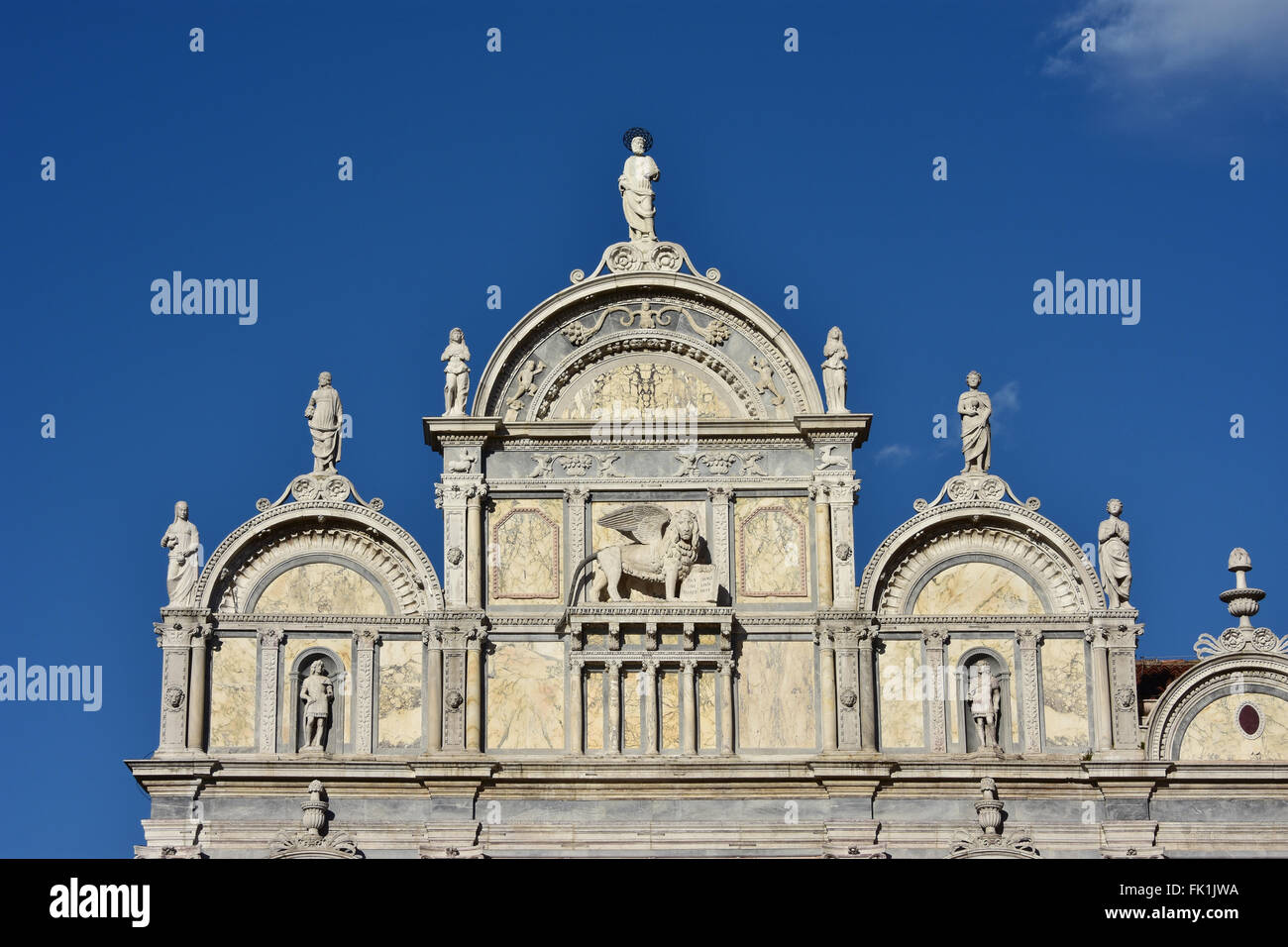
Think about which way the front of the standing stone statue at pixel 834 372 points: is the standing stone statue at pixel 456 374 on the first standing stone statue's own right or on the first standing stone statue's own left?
on the first standing stone statue's own right

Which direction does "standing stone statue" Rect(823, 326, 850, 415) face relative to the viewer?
toward the camera

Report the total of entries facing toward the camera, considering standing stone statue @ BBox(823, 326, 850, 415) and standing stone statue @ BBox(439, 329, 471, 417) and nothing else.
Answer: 2

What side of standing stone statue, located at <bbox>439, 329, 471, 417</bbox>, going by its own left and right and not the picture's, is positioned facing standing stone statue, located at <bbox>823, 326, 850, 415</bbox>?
left

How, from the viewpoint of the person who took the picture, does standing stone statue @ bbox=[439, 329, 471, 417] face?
facing the viewer
